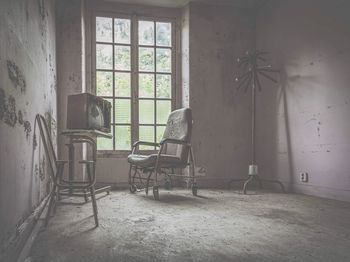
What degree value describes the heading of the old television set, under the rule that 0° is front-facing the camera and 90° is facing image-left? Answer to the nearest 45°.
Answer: approximately 315°

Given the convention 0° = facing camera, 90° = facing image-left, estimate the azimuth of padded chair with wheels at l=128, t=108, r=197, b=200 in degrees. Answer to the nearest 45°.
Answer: approximately 45°

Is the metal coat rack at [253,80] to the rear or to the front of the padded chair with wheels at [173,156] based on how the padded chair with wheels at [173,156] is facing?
to the rear

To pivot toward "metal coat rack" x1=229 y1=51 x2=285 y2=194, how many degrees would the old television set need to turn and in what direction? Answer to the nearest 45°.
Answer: approximately 45° to its left

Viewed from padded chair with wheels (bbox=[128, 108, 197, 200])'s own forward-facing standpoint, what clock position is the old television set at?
The old television set is roughly at 1 o'clock from the padded chair with wheels.

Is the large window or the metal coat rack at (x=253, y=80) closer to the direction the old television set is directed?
the metal coat rack

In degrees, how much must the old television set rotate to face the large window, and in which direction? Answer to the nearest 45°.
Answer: approximately 90° to its left

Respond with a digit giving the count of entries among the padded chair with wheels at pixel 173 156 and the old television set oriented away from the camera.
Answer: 0
